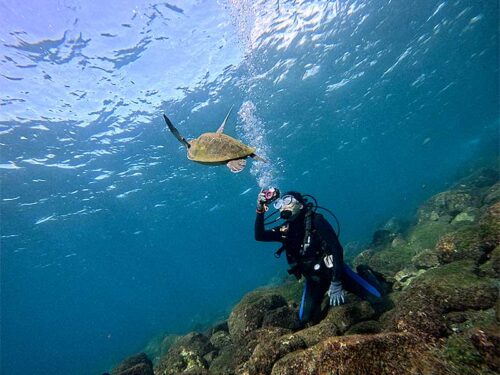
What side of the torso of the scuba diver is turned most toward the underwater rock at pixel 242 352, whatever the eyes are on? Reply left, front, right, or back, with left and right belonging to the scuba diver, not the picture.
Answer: front

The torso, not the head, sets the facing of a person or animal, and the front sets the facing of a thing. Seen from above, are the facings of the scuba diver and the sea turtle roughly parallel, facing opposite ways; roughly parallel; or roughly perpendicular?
roughly perpendicular

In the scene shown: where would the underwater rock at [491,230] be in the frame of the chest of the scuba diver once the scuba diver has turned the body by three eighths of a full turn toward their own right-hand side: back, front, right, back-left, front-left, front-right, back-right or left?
right

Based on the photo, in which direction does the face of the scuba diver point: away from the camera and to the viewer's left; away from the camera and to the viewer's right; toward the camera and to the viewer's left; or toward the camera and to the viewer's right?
toward the camera and to the viewer's left

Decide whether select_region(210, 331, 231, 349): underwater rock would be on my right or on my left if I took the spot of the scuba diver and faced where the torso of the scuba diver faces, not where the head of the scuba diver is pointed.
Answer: on my right
